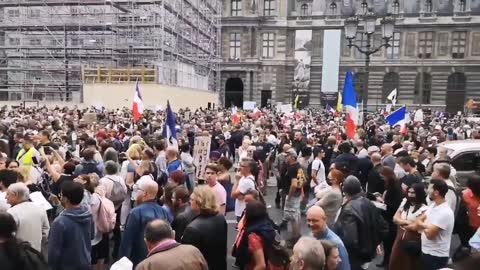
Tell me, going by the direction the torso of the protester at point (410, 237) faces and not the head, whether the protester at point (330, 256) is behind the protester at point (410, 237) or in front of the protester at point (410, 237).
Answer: in front

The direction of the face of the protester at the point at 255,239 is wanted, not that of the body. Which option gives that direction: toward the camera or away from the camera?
away from the camera

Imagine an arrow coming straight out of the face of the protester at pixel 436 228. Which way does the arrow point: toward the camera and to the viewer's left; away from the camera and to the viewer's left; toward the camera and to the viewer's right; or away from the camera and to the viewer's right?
toward the camera and to the viewer's left

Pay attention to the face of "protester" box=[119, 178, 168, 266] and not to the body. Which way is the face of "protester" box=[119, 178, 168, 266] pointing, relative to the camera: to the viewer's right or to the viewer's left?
to the viewer's left

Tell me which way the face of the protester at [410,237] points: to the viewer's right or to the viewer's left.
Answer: to the viewer's left
